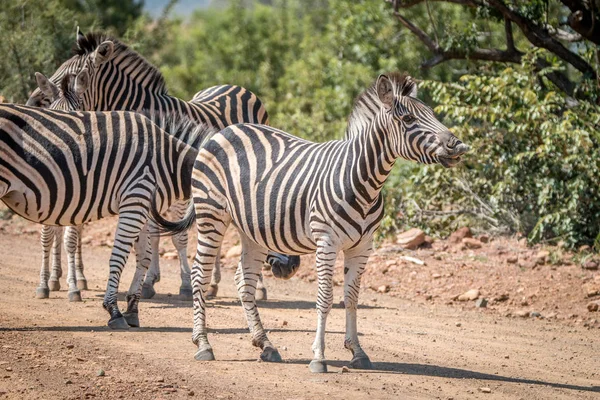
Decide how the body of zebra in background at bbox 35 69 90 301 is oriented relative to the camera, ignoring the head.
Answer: toward the camera

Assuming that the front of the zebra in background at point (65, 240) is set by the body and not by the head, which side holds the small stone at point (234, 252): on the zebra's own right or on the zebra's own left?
on the zebra's own left

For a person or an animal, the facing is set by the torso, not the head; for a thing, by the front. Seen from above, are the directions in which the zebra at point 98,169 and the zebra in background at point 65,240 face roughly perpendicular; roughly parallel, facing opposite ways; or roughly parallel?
roughly perpendicular

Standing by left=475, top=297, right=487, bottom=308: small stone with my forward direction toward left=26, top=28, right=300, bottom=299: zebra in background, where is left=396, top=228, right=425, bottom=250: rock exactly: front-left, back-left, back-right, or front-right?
front-right

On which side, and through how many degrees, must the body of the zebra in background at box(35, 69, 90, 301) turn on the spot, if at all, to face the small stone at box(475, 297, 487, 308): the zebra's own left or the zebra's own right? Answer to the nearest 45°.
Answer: approximately 90° to the zebra's own left

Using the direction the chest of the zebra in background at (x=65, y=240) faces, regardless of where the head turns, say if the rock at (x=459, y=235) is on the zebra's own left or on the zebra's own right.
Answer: on the zebra's own left

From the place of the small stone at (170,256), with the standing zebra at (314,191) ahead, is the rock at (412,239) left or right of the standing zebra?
left

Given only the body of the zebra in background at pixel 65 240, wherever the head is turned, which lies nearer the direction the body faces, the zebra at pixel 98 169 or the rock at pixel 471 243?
the zebra

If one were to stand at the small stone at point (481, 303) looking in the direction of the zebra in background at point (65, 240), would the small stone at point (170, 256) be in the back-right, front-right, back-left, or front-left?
front-right

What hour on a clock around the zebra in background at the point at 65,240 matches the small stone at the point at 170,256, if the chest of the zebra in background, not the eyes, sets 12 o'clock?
The small stone is roughly at 7 o'clock from the zebra in background.

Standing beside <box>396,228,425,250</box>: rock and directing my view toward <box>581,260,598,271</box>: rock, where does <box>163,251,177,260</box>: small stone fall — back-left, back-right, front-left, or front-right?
back-right

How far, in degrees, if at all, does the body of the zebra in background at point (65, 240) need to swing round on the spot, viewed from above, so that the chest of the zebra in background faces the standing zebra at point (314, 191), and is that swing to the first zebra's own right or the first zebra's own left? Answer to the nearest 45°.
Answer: approximately 45° to the first zebra's own left
